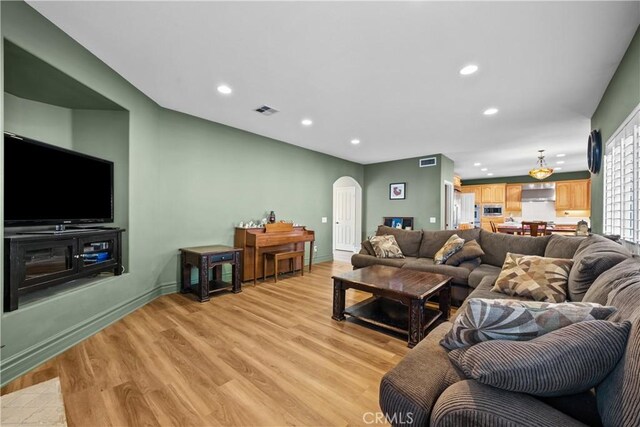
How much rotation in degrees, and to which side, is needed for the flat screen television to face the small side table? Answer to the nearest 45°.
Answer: approximately 45° to its left

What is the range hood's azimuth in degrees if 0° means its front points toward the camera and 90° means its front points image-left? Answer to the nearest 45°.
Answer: approximately 0°

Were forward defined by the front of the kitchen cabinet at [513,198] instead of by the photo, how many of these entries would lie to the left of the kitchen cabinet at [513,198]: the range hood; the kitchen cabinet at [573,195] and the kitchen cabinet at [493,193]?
2

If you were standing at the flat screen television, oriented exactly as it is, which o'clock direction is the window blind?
The window blind is roughly at 12 o'clock from the flat screen television.

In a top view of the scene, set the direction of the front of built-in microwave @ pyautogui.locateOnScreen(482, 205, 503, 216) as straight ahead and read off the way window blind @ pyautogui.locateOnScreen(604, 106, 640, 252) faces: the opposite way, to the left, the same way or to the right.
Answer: to the right

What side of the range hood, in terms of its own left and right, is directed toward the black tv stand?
front

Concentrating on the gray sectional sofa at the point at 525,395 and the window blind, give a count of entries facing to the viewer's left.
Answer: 2

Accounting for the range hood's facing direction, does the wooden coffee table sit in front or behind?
in front

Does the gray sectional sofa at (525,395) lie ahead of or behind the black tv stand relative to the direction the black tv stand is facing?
ahead

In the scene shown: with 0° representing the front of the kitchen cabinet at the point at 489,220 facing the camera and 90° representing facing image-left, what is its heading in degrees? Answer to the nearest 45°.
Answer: approximately 0°
